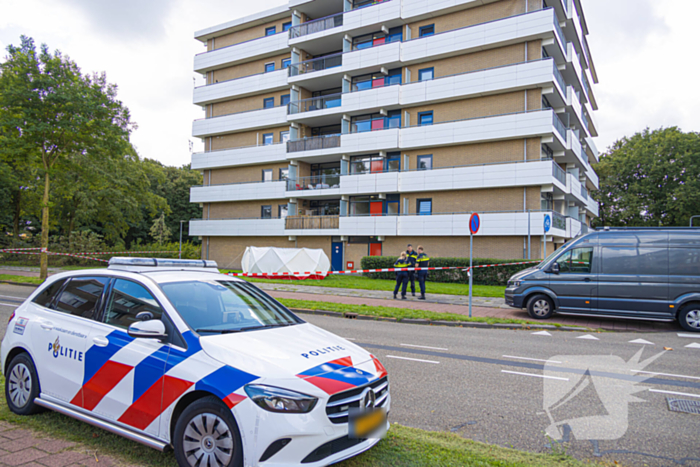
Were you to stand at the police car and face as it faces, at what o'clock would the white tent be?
The white tent is roughly at 8 o'clock from the police car.

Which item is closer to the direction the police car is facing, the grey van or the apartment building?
the grey van

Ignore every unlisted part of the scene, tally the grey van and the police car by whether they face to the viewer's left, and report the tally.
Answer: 1

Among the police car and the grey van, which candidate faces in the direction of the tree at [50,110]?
the grey van

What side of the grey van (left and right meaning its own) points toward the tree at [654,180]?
right

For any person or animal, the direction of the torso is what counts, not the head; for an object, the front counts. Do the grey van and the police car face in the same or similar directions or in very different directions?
very different directions

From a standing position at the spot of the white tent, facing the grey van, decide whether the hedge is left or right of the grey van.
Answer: left

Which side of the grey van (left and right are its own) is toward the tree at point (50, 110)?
front

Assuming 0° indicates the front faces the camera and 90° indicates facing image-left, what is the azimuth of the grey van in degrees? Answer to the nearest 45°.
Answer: approximately 90°

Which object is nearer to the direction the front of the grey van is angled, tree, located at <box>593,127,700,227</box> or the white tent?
the white tent

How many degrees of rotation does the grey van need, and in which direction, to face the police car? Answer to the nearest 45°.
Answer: approximately 90° to its left

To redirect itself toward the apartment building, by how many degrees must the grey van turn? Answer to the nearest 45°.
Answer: approximately 45° to its right
